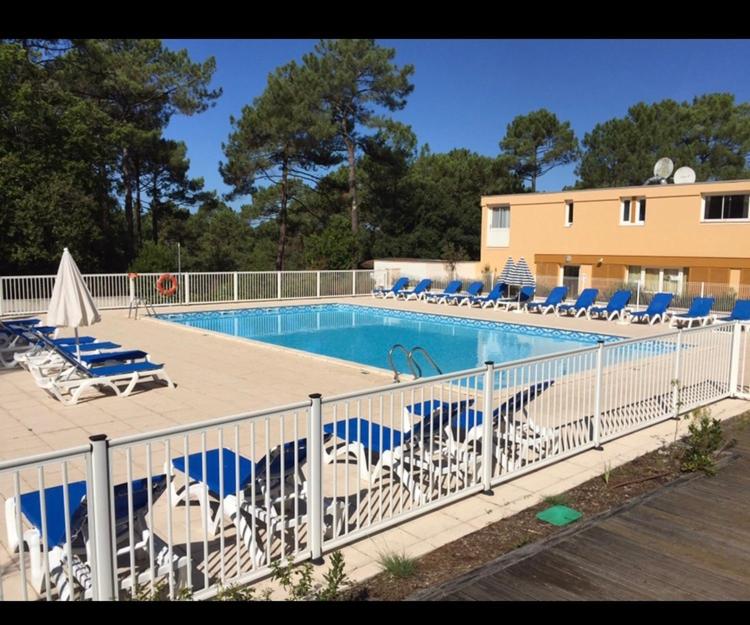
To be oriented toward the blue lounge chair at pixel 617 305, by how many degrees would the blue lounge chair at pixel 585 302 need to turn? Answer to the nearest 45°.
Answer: approximately 90° to its left

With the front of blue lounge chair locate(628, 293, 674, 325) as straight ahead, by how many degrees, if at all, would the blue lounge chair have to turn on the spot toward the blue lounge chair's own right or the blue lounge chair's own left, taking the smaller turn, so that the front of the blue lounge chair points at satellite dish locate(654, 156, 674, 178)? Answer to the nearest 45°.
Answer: approximately 135° to the blue lounge chair's own right

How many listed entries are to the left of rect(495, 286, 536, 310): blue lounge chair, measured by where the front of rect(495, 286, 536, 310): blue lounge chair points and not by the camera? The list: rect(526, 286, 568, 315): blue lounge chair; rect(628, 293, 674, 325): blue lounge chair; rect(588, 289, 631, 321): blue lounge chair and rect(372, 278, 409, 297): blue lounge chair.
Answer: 3

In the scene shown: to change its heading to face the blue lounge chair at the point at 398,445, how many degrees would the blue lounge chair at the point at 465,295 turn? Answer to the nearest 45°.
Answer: approximately 45° to its left

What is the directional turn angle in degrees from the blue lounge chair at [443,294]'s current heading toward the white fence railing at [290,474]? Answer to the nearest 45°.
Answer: approximately 45° to its left

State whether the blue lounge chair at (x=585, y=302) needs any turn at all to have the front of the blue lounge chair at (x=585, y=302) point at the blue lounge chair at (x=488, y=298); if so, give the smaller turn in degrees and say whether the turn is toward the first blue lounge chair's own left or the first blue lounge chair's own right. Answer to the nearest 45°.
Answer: approximately 90° to the first blue lounge chair's own right

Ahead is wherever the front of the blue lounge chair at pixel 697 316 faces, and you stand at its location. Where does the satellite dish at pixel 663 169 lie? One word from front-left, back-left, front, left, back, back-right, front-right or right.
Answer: back-right

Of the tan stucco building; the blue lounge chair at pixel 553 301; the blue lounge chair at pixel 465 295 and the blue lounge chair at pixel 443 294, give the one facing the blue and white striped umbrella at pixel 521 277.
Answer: the tan stucco building
